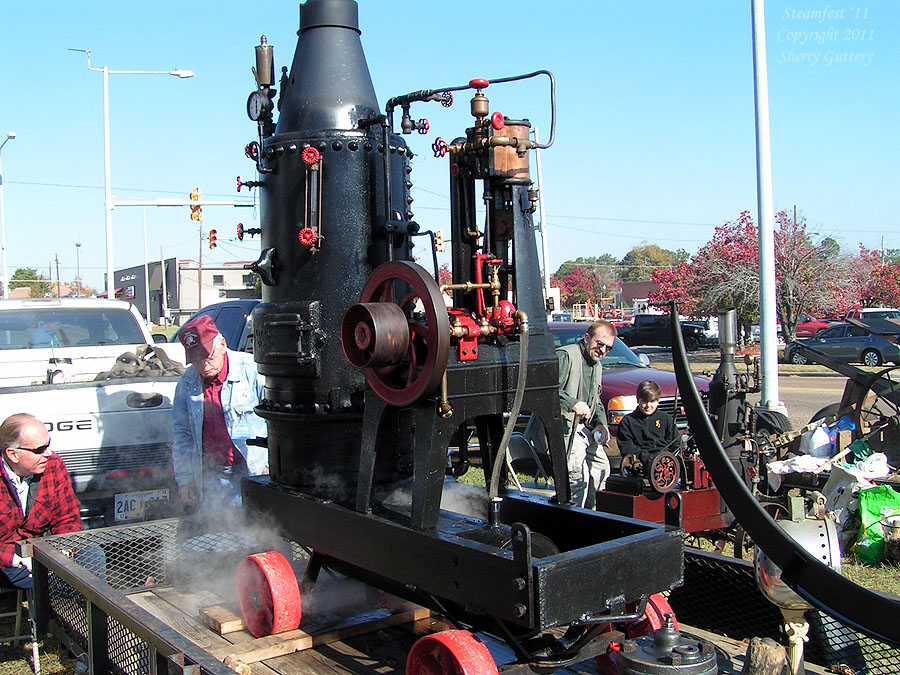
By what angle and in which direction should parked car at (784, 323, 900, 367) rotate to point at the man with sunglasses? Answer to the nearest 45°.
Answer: approximately 90° to its left

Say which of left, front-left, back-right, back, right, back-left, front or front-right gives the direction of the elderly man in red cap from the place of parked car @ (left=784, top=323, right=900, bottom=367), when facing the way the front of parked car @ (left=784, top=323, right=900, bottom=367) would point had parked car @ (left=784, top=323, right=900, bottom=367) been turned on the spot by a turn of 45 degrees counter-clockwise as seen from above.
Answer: front-left

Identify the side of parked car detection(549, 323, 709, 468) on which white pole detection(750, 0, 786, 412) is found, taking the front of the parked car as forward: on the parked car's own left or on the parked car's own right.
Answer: on the parked car's own left

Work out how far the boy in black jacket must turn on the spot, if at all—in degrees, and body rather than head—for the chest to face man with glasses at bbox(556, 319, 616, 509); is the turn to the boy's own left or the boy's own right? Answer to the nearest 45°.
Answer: approximately 45° to the boy's own right

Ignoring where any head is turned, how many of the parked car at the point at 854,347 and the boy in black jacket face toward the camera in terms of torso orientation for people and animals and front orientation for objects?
1

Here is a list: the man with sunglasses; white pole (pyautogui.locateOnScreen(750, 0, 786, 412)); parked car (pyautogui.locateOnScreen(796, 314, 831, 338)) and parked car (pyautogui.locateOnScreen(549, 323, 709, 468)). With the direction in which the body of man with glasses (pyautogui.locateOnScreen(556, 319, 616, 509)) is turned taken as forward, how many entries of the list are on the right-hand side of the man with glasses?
1

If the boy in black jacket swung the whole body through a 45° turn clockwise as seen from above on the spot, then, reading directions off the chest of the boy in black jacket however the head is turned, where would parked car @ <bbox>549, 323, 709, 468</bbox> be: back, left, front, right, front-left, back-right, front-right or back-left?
back-right

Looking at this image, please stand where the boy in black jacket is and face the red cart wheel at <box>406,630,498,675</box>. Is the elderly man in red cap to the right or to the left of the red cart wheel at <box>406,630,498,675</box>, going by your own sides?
right

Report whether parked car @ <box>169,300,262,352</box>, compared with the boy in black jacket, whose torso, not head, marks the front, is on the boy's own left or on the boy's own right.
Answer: on the boy's own right

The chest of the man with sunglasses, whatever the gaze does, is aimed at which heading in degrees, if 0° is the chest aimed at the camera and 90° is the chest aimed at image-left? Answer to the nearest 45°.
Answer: approximately 315°
